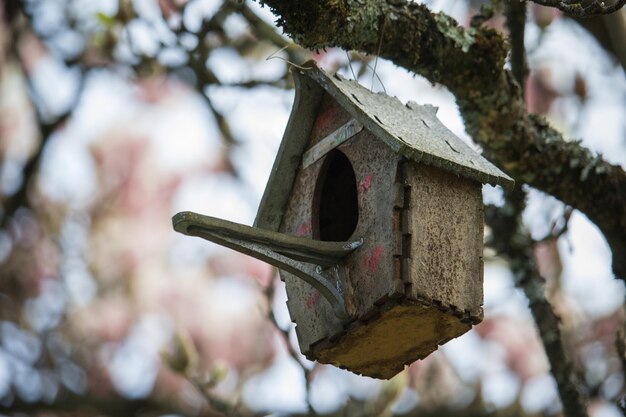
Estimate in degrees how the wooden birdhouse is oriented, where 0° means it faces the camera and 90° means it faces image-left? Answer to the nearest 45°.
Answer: approximately 45°

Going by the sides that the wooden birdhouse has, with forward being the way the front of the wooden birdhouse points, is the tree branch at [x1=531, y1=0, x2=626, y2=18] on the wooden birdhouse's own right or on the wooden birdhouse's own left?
on the wooden birdhouse's own left

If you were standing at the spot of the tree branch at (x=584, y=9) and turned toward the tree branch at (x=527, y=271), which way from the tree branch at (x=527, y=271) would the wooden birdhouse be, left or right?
left

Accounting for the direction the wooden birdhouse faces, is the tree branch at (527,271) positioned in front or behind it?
behind
